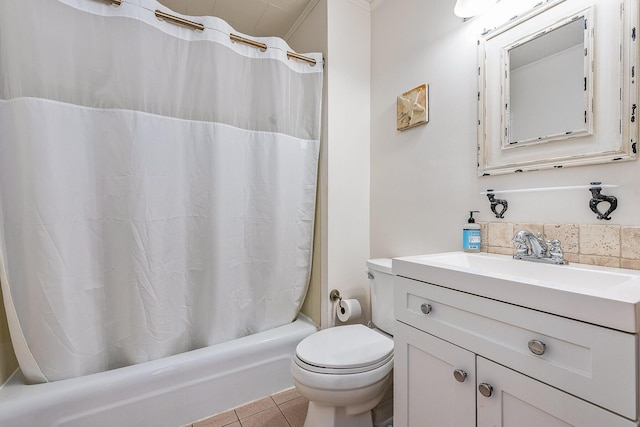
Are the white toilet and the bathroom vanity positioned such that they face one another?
no

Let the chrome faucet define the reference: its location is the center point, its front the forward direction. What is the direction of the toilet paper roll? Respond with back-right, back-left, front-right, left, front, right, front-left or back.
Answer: front-right

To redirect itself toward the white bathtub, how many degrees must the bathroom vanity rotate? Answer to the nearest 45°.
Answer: approximately 45° to its right

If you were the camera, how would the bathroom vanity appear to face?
facing the viewer and to the left of the viewer

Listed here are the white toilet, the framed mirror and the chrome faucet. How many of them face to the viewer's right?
0

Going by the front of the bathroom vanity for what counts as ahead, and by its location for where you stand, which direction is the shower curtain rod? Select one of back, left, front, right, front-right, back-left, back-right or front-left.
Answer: front-right

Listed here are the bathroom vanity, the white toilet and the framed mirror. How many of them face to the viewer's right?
0
